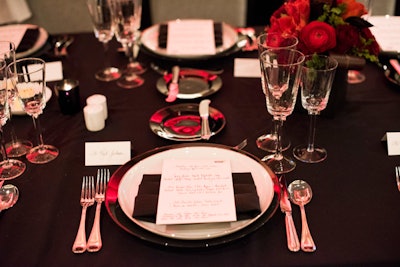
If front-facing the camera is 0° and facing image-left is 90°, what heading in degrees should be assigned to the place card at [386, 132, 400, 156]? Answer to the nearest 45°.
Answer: approximately 0°

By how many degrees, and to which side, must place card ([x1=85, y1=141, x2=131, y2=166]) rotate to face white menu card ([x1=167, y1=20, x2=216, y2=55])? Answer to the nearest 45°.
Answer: approximately 135° to its left

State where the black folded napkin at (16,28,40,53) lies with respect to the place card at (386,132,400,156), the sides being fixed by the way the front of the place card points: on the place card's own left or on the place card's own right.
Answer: on the place card's own right

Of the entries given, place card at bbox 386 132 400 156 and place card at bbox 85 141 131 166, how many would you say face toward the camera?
2
